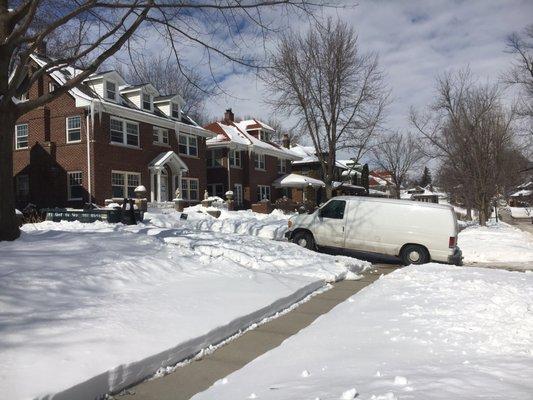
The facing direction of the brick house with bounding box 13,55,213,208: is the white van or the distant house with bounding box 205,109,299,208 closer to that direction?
the white van

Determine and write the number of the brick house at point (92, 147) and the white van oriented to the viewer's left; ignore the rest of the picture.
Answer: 1

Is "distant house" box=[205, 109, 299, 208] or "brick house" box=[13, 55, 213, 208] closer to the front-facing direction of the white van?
the brick house

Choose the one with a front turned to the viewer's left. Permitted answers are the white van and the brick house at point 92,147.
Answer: the white van

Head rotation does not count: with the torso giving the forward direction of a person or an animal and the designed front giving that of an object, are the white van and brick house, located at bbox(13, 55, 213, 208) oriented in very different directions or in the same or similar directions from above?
very different directions

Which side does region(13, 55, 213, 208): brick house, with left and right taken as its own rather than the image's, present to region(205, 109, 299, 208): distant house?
left

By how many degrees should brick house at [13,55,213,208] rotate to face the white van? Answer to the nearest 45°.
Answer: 0° — it already faces it

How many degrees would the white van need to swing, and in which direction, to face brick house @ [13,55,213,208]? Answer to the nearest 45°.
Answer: approximately 45° to its right

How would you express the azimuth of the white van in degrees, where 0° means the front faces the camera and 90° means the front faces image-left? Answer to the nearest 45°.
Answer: approximately 90°
